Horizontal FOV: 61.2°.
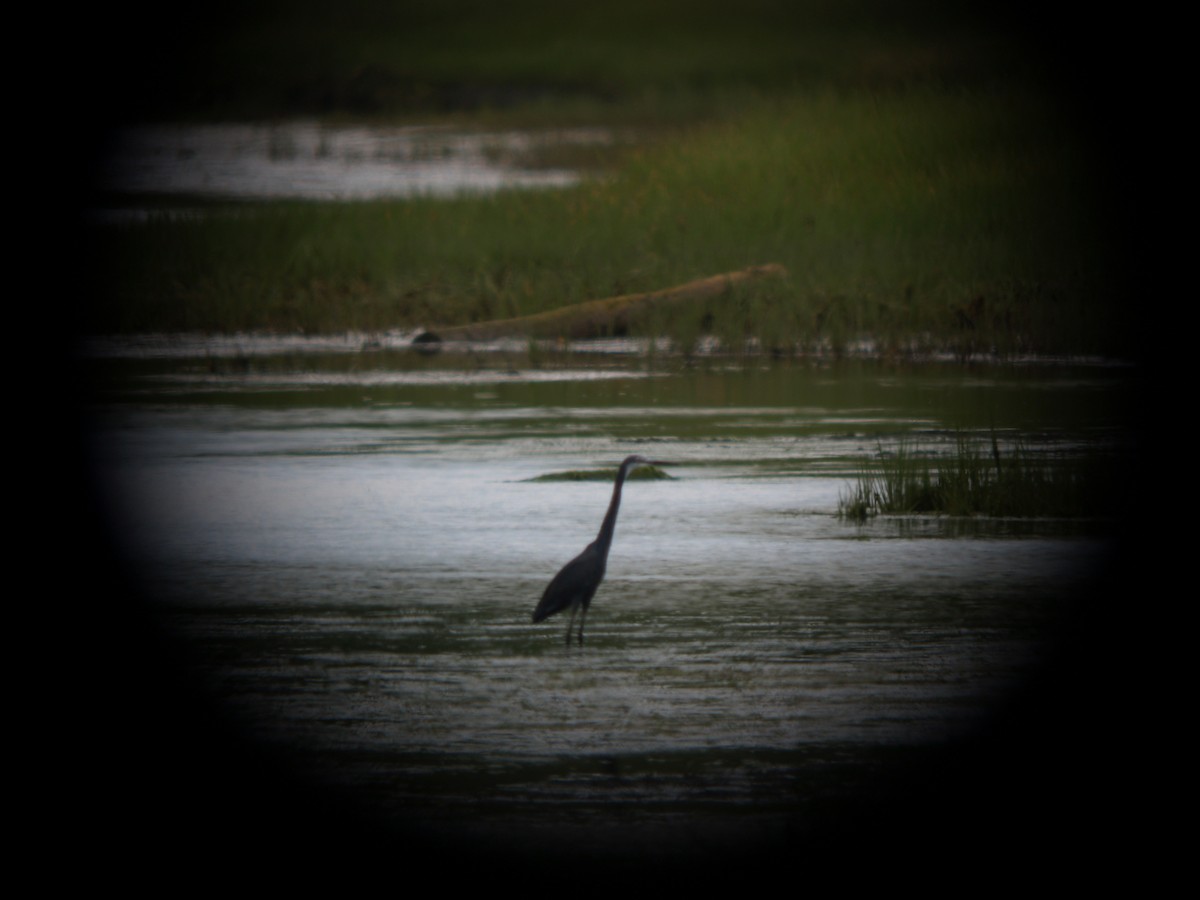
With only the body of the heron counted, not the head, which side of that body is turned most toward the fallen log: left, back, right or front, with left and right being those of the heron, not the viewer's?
left

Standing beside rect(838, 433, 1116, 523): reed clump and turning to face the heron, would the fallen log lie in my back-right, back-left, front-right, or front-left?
back-right

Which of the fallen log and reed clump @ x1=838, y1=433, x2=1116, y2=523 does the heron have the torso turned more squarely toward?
the reed clump

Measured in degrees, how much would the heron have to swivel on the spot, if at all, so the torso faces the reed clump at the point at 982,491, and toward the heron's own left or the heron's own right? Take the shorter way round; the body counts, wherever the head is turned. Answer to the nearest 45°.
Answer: approximately 45° to the heron's own left

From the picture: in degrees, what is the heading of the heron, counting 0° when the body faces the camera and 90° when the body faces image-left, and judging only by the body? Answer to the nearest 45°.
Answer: approximately 270°
